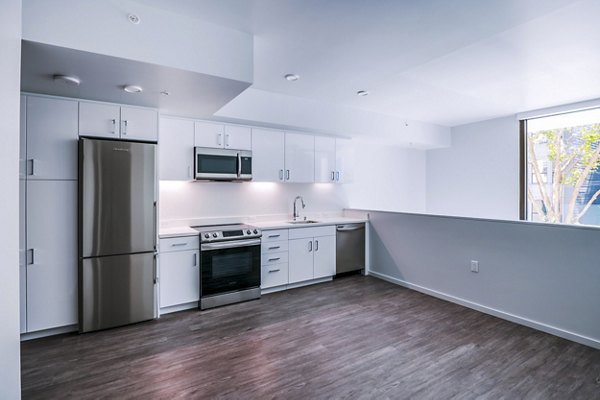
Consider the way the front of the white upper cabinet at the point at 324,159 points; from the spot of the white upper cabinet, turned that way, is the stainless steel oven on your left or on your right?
on your right

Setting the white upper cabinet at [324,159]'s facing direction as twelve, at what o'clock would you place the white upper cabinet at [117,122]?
the white upper cabinet at [117,122] is roughly at 3 o'clock from the white upper cabinet at [324,159].

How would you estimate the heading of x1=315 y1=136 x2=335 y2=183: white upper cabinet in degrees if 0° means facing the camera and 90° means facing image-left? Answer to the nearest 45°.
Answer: approximately 315°

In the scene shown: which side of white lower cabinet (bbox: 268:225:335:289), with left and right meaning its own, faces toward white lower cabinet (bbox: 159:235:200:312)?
right

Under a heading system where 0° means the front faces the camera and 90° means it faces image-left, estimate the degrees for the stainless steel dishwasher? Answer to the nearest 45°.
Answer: approximately 315°

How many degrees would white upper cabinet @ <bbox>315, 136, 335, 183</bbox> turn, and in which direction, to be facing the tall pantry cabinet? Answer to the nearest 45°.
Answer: approximately 90° to its right

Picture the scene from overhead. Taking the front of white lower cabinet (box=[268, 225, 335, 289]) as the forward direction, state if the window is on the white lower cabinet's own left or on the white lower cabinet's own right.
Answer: on the white lower cabinet's own left

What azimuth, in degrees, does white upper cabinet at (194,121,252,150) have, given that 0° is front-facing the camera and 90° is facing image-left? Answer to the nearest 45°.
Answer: approximately 315°

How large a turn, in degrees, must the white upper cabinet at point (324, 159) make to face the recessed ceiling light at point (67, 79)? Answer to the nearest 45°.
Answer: approximately 90° to its right
